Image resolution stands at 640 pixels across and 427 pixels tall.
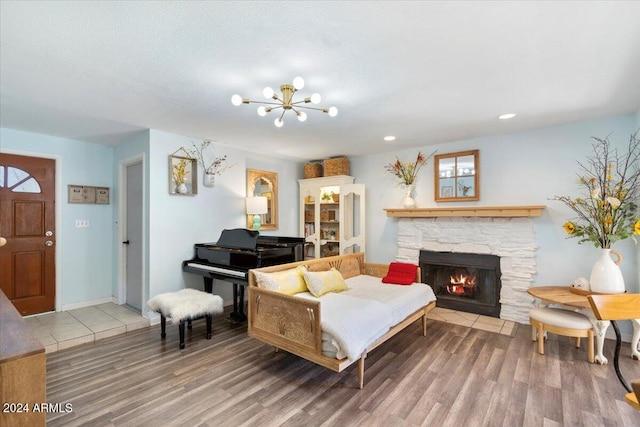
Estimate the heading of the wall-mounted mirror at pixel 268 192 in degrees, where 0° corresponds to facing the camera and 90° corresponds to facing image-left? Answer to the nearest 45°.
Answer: approximately 315°

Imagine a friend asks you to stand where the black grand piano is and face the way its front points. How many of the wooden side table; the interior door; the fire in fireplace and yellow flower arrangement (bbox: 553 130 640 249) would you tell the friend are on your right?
1

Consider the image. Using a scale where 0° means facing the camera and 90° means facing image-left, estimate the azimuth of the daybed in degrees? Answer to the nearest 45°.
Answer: approximately 315°

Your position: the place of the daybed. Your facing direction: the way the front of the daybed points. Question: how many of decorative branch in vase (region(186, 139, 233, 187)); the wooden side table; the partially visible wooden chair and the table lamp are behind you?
2

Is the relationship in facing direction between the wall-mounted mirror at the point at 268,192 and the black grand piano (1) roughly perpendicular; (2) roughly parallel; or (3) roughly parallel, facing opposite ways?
roughly perpendicular

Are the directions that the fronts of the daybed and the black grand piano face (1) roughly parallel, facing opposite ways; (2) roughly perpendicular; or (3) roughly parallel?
roughly perpendicular

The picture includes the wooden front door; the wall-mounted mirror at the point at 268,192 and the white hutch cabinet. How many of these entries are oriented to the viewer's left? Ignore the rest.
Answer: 0

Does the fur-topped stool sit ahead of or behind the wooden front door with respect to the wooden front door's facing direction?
ahead

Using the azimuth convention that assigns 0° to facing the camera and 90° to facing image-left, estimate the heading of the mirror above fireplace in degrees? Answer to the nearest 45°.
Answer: approximately 45°

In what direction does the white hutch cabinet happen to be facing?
toward the camera

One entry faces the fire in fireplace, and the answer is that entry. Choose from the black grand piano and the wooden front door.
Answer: the wooden front door

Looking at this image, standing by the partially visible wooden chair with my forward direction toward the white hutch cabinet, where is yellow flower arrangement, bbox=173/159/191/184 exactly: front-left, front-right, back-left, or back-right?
front-left

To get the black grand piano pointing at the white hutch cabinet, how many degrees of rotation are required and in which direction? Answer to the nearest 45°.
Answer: approximately 180°

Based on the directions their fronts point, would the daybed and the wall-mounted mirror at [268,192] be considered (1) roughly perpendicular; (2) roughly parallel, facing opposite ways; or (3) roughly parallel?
roughly parallel

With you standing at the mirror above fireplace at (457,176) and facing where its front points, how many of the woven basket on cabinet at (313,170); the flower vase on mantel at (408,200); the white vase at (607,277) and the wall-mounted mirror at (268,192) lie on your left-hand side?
1
